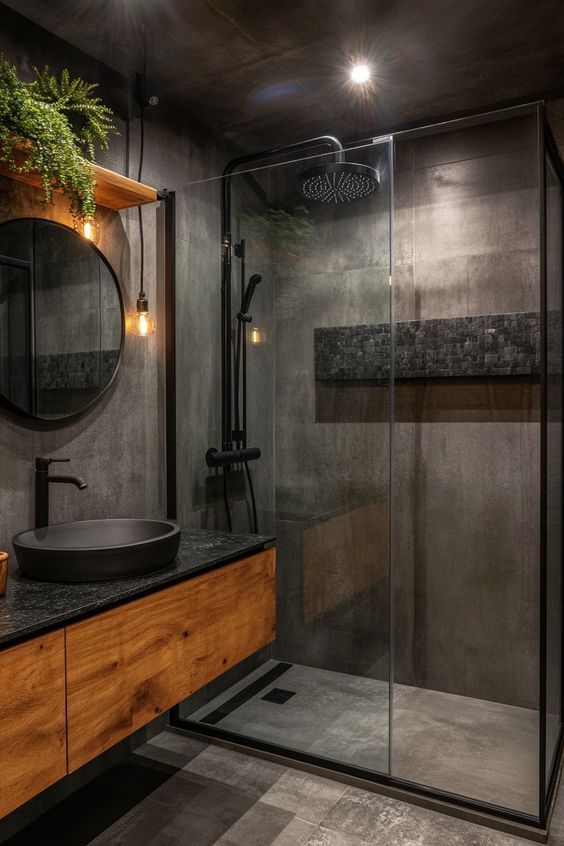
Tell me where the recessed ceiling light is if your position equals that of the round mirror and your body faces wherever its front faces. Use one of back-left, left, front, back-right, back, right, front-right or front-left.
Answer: front-left

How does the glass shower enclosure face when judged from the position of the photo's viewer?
facing the viewer and to the left of the viewer

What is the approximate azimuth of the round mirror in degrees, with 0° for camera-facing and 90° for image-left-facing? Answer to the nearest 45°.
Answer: approximately 315°

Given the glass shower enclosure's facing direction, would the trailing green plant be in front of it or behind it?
in front

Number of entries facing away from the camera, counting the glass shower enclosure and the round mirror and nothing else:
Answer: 0

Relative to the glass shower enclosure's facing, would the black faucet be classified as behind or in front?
in front
